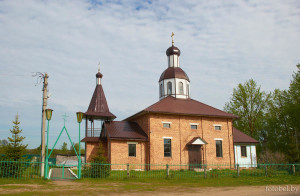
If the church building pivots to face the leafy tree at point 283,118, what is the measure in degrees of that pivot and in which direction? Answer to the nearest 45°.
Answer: approximately 90° to its left

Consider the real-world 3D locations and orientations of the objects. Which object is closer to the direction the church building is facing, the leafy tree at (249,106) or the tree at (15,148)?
the tree

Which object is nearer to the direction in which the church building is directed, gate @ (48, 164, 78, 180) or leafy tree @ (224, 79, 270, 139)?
the gate

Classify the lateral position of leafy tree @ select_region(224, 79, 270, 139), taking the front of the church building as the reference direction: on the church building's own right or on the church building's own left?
on the church building's own left
